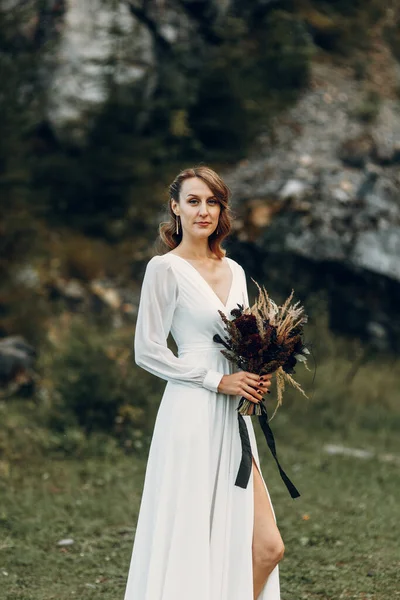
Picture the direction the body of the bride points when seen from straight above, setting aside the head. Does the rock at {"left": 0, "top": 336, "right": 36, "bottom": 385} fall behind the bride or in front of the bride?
behind

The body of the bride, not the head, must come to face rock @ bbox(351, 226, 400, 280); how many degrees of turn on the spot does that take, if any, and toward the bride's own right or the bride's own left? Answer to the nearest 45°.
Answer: approximately 135° to the bride's own left

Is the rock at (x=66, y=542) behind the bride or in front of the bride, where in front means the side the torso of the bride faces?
behind

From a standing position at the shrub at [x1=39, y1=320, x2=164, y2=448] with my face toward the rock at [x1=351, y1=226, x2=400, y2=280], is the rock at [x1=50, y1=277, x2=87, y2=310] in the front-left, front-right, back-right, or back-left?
front-left

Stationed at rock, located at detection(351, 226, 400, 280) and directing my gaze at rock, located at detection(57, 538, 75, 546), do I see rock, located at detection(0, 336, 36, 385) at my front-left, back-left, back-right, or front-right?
front-right

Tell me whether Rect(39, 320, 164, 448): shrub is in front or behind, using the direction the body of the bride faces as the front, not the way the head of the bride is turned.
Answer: behind

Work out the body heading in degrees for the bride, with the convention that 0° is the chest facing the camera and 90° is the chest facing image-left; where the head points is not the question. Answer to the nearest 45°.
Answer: approximately 315°

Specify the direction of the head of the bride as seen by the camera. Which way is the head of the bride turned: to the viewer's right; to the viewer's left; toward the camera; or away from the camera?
toward the camera
